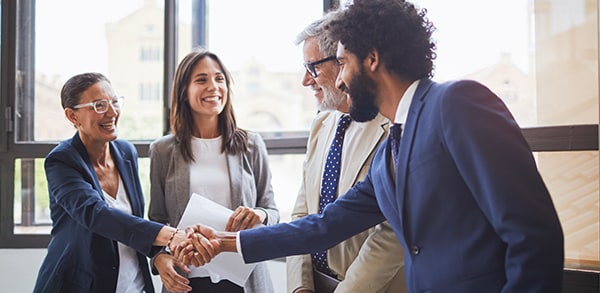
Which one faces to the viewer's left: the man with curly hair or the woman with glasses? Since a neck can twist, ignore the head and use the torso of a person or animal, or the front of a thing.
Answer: the man with curly hair

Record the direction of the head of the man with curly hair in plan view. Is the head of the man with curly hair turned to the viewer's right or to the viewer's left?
to the viewer's left

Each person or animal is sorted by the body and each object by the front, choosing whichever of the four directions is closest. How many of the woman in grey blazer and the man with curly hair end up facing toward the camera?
1

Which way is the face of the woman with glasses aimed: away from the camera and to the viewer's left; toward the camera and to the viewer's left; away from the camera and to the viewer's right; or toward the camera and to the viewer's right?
toward the camera and to the viewer's right

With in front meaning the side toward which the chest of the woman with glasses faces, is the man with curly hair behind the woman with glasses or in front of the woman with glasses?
in front

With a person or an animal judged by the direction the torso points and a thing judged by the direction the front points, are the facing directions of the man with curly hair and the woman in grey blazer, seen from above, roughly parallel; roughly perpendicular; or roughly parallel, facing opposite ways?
roughly perpendicular

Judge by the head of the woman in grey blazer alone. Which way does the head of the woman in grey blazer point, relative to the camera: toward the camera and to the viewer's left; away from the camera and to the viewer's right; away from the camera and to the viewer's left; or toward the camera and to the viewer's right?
toward the camera and to the viewer's right

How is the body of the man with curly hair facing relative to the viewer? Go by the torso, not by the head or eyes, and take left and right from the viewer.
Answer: facing to the left of the viewer
